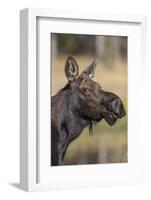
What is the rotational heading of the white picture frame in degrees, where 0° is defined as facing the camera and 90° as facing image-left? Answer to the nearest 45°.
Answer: approximately 315°
